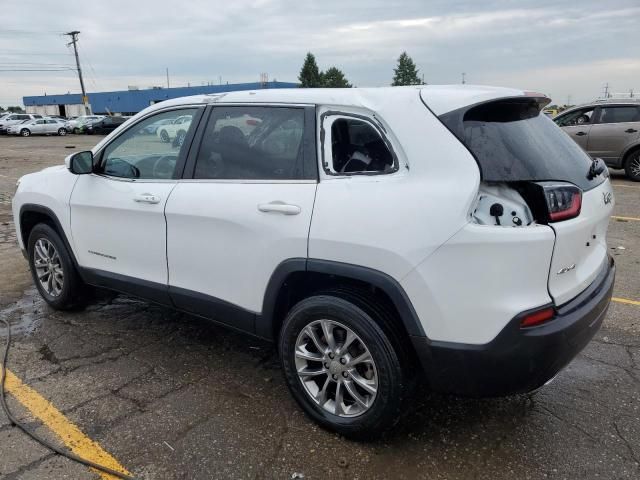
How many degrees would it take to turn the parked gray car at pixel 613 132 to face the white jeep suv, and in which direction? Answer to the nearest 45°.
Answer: approximately 90° to its left

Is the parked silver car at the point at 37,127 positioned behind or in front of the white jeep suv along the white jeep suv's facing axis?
in front

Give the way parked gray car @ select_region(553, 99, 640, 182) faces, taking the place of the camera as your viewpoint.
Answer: facing to the left of the viewer

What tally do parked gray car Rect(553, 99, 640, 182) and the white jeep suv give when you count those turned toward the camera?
0

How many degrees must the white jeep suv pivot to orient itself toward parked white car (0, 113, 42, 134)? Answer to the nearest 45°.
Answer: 0° — it already faces it

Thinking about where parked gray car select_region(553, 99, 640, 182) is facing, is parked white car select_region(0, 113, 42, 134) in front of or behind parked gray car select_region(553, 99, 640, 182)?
in front

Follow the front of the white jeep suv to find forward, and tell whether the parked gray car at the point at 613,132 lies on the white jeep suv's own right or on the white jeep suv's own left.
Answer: on the white jeep suv's own right

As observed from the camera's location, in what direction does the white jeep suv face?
facing away from the viewer and to the left of the viewer

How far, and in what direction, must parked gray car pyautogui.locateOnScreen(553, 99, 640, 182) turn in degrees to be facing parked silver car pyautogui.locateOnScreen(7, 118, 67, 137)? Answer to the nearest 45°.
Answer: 0° — it already faces it
